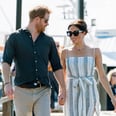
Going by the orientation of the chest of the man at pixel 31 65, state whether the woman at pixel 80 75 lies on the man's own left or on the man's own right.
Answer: on the man's own left

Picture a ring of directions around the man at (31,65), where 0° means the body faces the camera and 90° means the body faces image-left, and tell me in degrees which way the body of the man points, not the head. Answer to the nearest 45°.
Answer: approximately 0°

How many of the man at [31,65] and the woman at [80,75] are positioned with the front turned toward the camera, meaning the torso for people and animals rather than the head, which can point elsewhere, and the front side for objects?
2

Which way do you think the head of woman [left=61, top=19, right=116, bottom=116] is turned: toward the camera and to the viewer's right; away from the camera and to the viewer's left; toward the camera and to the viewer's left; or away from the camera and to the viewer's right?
toward the camera and to the viewer's left

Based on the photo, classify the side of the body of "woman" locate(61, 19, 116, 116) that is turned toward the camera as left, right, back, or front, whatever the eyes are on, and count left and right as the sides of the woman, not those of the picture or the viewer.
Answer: front
